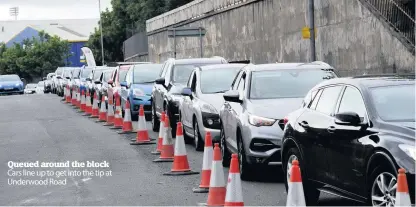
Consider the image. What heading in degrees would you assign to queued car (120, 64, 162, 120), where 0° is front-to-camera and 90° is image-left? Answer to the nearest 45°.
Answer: approximately 315°

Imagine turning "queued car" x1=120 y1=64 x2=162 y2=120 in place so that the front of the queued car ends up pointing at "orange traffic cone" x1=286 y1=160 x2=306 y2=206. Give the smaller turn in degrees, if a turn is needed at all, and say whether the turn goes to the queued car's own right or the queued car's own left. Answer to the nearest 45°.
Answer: approximately 45° to the queued car's own right

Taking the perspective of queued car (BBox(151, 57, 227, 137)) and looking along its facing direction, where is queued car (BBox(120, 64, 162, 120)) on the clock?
queued car (BBox(120, 64, 162, 120)) is roughly at 7 o'clock from queued car (BBox(151, 57, 227, 137)).
